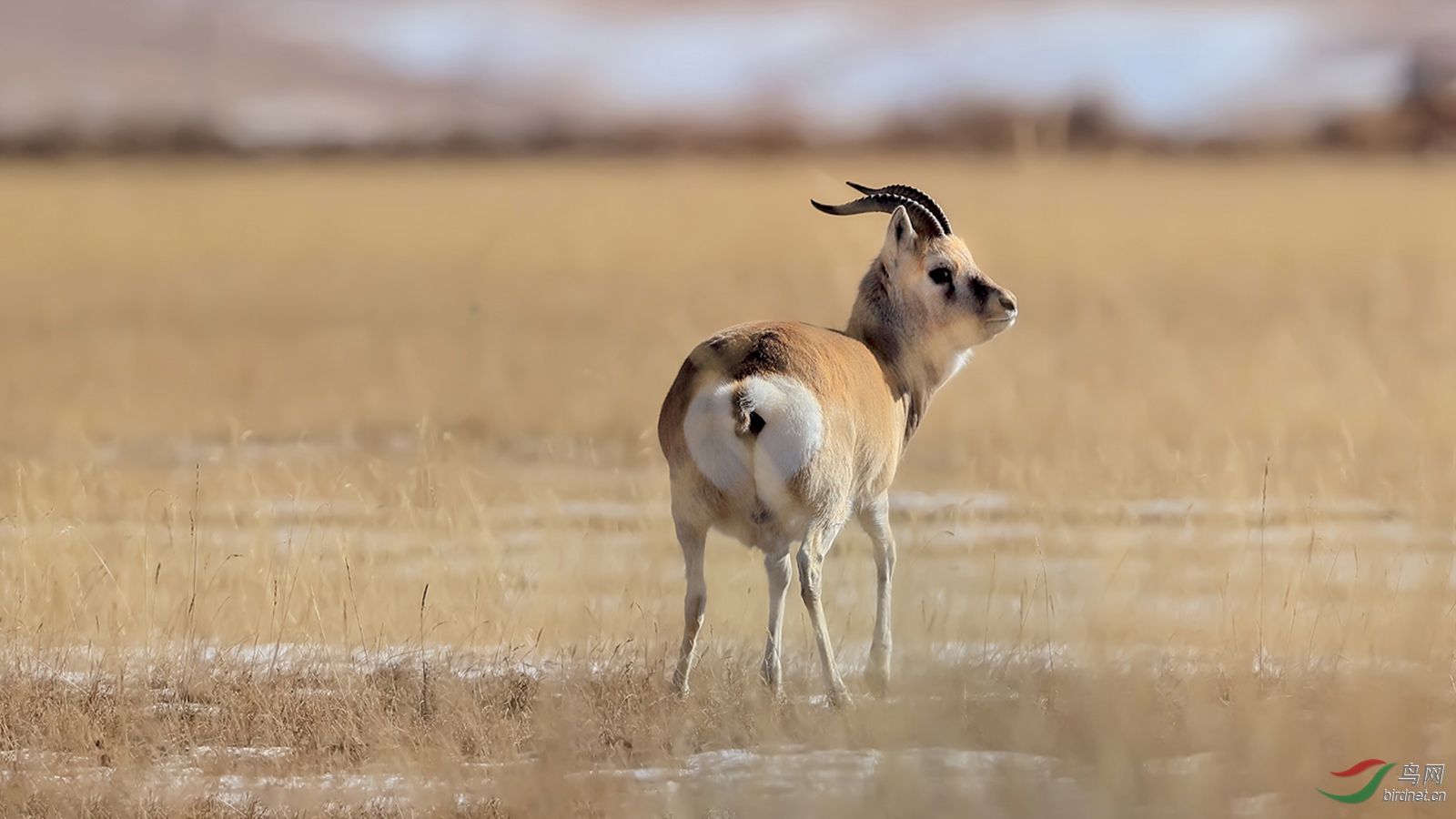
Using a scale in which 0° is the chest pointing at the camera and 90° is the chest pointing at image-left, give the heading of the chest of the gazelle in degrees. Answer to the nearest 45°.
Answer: approximately 225°
